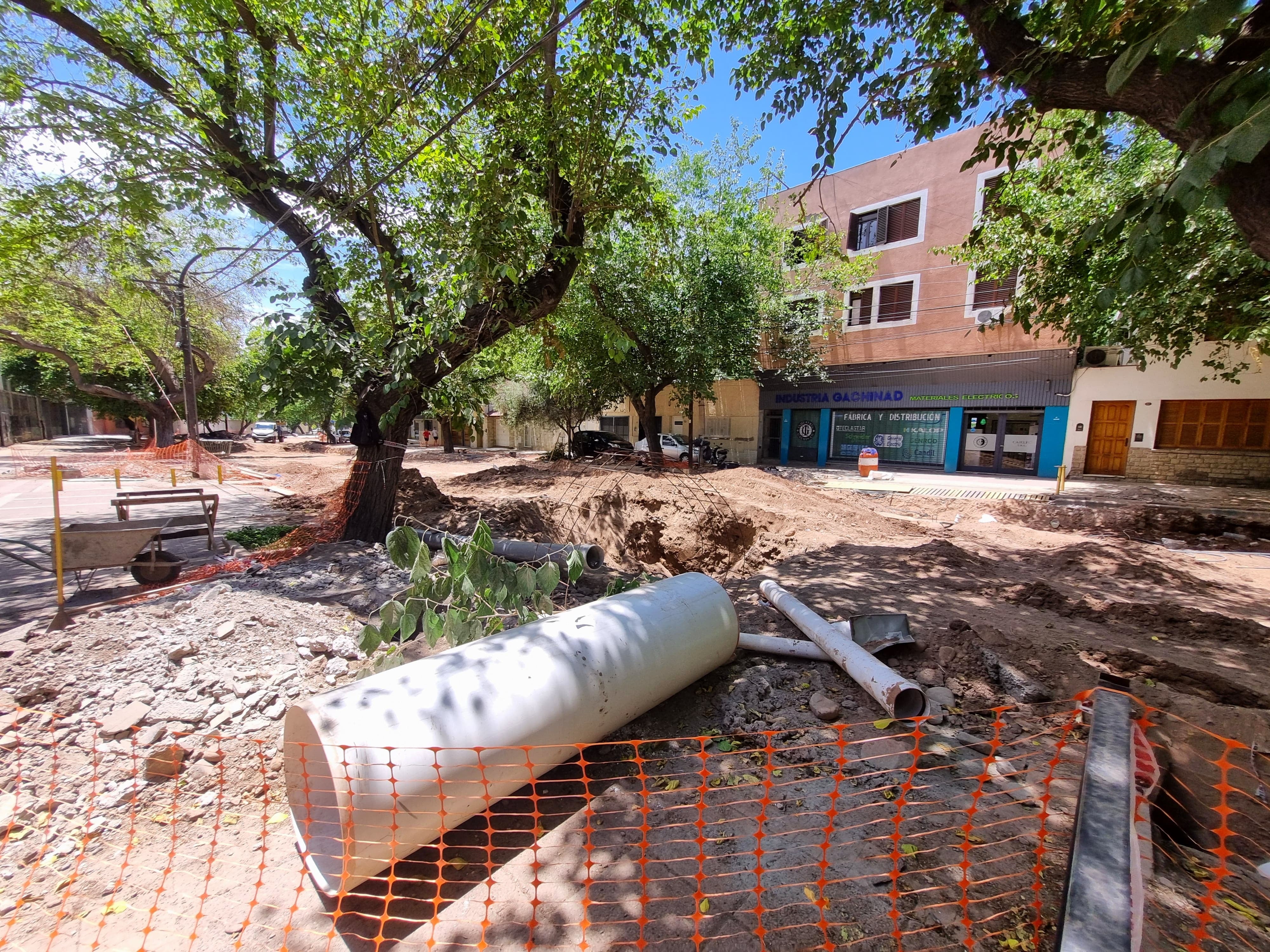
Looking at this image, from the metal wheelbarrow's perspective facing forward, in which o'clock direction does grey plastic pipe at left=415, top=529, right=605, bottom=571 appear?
The grey plastic pipe is roughly at 1 o'clock from the metal wheelbarrow.

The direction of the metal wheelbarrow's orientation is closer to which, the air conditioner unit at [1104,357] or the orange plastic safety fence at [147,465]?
the air conditioner unit

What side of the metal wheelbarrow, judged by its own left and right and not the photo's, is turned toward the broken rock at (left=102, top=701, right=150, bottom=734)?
right

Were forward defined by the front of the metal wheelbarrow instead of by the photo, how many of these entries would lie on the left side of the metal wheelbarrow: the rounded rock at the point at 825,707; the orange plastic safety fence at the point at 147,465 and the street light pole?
2

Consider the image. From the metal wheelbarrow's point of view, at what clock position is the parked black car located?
The parked black car is roughly at 11 o'clock from the metal wheelbarrow.

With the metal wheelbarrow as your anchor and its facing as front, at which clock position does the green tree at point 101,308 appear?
The green tree is roughly at 9 o'clock from the metal wheelbarrow.

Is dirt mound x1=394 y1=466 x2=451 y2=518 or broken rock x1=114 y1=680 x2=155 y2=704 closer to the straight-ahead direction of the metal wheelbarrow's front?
the dirt mound

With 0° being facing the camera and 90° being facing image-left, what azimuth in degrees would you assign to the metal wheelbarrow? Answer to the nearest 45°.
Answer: approximately 270°

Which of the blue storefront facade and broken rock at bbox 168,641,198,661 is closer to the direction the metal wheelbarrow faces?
the blue storefront facade

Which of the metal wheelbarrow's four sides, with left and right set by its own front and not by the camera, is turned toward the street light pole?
left

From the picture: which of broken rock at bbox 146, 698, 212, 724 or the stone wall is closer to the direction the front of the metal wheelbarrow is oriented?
the stone wall
